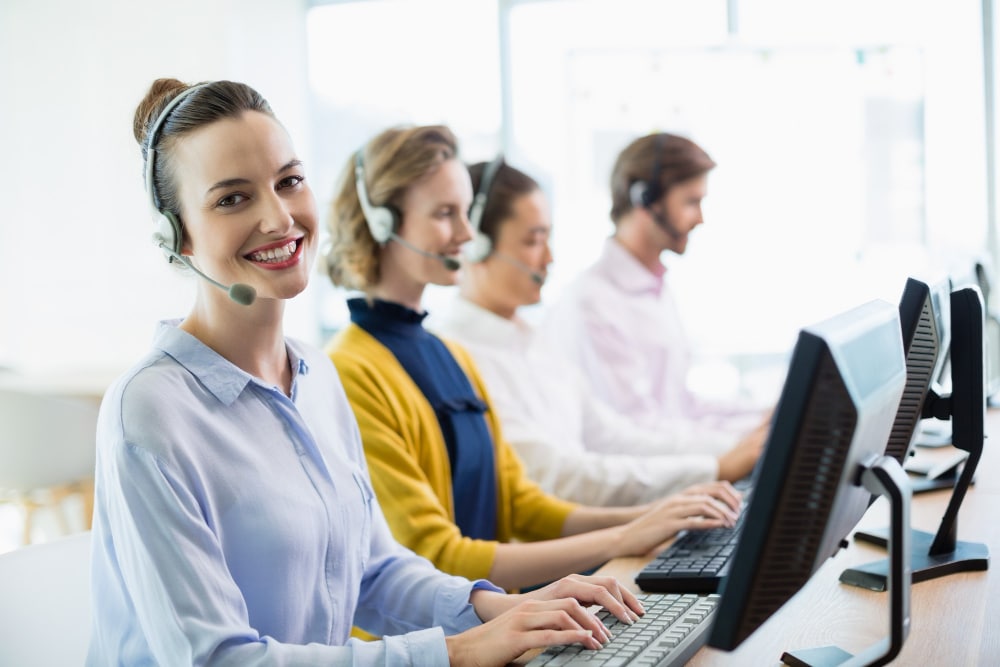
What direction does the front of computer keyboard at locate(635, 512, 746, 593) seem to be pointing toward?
to the viewer's left

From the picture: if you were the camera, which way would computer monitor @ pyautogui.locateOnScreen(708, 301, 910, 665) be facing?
facing away from the viewer and to the left of the viewer

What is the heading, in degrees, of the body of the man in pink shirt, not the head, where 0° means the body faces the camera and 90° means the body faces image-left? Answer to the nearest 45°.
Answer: approximately 270°

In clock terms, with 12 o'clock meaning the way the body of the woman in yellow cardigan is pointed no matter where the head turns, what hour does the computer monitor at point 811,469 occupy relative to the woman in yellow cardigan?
The computer monitor is roughly at 1 o'clock from the woman in yellow cardigan.

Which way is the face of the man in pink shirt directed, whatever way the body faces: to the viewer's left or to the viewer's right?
to the viewer's right

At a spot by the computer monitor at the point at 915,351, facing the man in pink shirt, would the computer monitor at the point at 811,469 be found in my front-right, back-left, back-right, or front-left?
back-left

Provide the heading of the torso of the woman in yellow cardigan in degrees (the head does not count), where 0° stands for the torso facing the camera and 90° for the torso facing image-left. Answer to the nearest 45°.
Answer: approximately 315°
